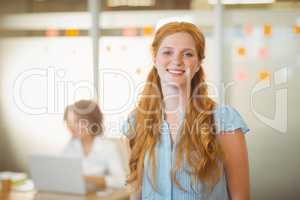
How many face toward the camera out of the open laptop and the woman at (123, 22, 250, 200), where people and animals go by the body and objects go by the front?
1

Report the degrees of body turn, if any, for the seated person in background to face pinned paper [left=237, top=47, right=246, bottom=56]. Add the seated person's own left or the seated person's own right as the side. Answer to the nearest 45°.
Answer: approximately 135° to the seated person's own left

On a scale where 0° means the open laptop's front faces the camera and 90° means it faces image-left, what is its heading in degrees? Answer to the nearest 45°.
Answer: approximately 225°

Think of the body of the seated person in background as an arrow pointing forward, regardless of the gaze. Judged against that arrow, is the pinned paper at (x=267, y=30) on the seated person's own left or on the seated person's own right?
on the seated person's own left

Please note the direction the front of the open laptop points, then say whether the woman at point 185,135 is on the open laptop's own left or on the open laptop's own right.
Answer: on the open laptop's own right

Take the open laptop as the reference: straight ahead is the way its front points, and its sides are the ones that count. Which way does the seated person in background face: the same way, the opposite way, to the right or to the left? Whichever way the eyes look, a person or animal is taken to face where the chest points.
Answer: the opposite way
